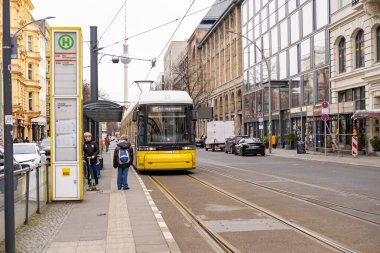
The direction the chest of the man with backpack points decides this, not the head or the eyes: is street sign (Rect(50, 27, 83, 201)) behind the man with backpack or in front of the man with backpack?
behind

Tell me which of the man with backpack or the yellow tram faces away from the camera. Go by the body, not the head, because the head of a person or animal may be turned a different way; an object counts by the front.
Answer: the man with backpack

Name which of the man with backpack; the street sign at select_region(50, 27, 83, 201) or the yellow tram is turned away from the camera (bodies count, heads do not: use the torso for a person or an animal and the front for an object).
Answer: the man with backpack

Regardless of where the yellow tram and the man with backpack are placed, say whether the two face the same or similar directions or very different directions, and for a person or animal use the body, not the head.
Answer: very different directions

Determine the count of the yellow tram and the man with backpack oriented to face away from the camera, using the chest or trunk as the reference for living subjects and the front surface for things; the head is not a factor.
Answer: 1

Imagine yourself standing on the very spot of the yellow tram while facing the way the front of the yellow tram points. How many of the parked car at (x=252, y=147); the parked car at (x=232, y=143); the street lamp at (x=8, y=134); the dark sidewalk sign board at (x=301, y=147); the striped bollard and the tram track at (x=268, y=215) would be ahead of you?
2

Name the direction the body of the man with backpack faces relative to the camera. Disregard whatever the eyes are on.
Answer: away from the camera

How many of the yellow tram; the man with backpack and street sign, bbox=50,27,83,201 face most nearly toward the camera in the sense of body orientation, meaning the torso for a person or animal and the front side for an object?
2

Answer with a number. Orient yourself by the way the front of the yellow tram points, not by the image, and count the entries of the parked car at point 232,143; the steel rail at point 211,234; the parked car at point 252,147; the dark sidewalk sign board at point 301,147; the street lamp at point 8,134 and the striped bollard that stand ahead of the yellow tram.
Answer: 2

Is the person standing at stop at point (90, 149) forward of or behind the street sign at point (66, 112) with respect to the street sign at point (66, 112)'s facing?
behind

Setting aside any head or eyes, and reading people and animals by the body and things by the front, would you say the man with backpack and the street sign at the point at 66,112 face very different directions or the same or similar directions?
very different directions

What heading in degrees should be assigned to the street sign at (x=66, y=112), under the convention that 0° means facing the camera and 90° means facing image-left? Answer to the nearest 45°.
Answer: approximately 0°

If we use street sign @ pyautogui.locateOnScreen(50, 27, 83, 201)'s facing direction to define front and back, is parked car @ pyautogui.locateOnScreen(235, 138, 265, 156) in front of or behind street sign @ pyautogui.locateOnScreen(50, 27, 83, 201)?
behind

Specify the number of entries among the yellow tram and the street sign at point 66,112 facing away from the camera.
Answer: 0
